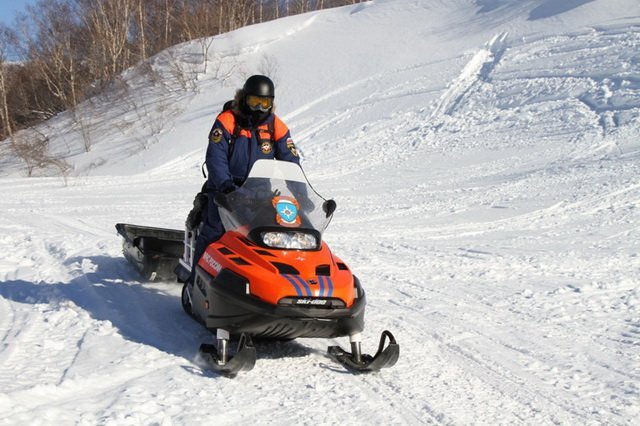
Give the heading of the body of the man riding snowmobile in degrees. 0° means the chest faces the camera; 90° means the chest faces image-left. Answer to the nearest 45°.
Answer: approximately 315°

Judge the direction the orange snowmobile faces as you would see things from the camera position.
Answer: facing the viewer and to the right of the viewer
